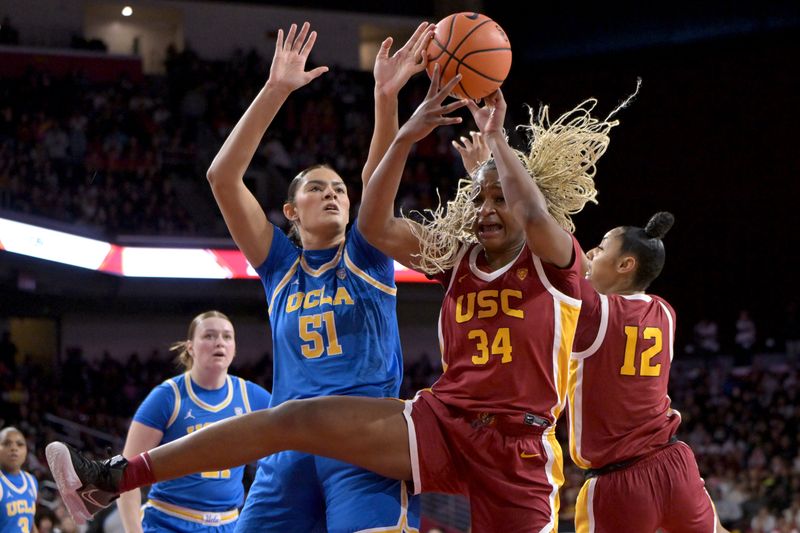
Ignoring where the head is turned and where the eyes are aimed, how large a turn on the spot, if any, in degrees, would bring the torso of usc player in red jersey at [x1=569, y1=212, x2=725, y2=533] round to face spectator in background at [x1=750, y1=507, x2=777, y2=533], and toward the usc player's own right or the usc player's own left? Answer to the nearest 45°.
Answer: approximately 45° to the usc player's own right

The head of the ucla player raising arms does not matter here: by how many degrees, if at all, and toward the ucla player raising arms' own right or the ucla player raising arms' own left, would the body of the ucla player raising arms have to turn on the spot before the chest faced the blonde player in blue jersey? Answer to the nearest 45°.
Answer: approximately 135° to the ucla player raising arms' own right

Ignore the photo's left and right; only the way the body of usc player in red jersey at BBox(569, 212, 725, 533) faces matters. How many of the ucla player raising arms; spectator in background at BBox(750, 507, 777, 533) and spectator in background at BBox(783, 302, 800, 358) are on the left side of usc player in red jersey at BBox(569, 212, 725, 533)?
1

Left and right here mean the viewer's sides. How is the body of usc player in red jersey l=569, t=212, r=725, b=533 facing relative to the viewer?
facing away from the viewer and to the left of the viewer

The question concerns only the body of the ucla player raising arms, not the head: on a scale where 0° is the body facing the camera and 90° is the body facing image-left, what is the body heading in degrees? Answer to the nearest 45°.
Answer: approximately 0°

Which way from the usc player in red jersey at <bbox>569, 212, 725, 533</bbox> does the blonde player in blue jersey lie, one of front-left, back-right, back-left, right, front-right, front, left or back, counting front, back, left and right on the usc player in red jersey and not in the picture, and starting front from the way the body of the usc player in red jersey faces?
front-left

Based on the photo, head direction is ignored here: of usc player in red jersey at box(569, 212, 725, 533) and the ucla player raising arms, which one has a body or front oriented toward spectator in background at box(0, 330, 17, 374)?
the usc player in red jersey

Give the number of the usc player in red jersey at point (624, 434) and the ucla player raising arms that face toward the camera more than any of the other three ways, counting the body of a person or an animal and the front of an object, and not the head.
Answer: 1

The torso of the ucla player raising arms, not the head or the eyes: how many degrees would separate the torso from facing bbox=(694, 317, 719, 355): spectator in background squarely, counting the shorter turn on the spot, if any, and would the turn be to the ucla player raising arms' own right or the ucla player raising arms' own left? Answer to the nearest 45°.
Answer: approximately 135° to the ucla player raising arms' own left

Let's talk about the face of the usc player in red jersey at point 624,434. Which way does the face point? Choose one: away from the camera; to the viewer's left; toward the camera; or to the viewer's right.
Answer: to the viewer's left

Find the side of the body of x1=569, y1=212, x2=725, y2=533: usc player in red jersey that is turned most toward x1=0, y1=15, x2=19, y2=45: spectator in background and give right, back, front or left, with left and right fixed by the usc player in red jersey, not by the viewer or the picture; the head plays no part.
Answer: front

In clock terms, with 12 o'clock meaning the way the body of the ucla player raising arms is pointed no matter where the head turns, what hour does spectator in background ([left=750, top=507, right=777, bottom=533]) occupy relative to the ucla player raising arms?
The spectator in background is roughly at 7 o'clock from the ucla player raising arms.
